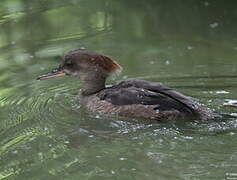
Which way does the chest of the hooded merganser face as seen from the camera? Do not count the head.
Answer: to the viewer's left

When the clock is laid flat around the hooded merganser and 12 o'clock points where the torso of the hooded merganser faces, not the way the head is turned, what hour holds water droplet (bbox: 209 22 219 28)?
The water droplet is roughly at 4 o'clock from the hooded merganser.
